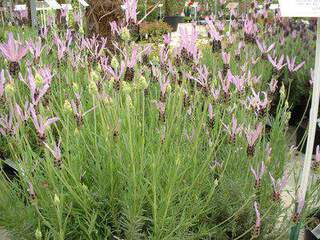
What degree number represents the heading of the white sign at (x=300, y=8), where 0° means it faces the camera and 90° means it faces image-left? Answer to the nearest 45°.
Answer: approximately 0°

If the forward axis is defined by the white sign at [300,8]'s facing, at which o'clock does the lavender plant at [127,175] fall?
The lavender plant is roughly at 2 o'clock from the white sign.

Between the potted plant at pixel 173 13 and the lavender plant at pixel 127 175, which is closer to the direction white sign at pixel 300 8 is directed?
the lavender plant
